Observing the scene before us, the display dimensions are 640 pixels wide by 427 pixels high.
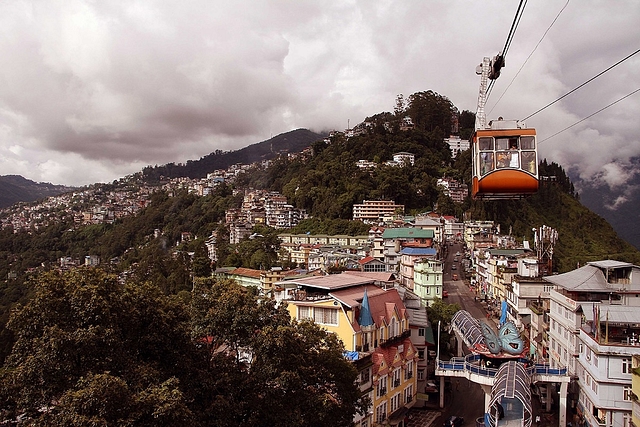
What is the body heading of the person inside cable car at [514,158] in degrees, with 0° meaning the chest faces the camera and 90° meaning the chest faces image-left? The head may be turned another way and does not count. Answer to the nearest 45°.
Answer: approximately 0°

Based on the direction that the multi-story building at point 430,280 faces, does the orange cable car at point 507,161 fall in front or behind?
in front

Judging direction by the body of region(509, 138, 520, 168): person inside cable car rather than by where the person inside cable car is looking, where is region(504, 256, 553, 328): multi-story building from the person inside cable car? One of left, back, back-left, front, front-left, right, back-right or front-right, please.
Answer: back

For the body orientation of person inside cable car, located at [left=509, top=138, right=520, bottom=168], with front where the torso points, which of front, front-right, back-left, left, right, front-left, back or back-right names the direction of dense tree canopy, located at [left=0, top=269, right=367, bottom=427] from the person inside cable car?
front-right

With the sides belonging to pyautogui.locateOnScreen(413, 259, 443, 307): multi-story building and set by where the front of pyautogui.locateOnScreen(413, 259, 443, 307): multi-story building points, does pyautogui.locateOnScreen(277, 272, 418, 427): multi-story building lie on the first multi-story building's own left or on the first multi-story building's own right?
on the first multi-story building's own right

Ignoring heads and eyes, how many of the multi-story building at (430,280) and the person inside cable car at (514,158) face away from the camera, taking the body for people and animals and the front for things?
0

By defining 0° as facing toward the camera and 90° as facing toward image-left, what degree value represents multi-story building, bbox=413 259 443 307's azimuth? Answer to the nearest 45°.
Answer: approximately 315°
